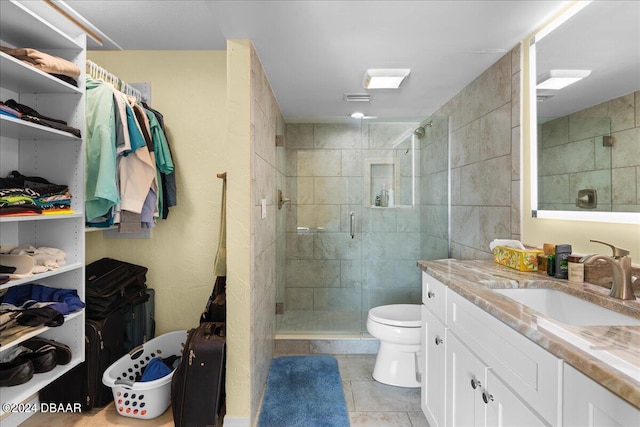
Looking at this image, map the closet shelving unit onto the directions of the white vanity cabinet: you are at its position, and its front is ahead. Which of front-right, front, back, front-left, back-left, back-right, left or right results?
front-right

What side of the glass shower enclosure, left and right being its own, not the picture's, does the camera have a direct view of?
front

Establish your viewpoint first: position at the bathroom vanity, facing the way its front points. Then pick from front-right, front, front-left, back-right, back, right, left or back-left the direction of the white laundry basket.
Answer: front-right

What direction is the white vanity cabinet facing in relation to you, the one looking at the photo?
facing the viewer and to the left of the viewer

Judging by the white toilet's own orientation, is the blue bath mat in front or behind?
in front

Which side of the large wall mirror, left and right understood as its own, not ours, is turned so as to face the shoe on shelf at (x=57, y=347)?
front

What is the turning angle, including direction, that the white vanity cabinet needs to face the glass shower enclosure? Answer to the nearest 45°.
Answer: approximately 90° to its right

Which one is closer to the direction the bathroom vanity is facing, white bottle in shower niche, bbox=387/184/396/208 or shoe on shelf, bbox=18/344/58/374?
the shoe on shelf
